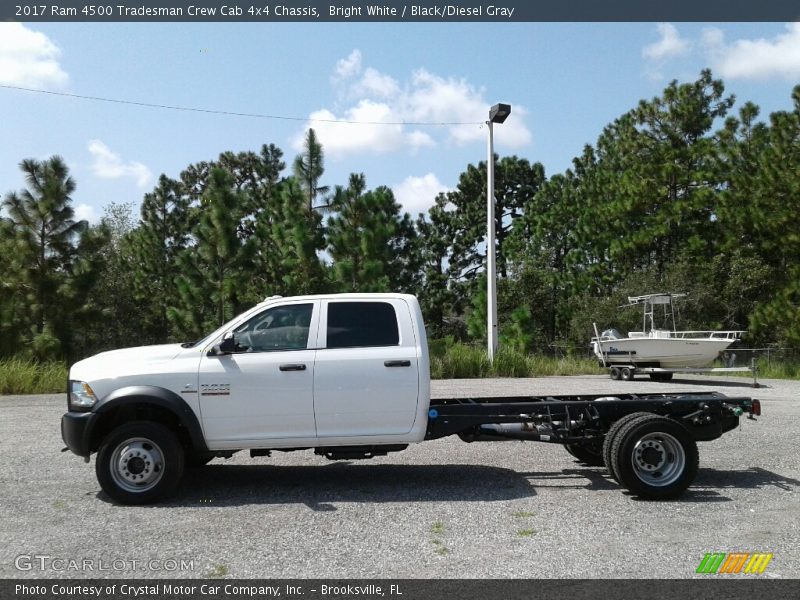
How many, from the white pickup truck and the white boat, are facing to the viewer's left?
1

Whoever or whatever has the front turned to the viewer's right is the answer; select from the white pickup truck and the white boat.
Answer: the white boat

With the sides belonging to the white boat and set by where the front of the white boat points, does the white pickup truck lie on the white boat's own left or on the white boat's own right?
on the white boat's own right

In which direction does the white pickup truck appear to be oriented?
to the viewer's left

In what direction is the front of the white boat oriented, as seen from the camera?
facing to the right of the viewer

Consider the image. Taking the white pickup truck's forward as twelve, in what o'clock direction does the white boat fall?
The white boat is roughly at 4 o'clock from the white pickup truck.

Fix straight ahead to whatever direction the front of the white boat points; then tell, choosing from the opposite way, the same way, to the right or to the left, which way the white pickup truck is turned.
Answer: the opposite way
